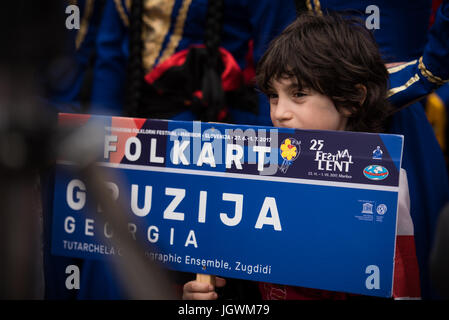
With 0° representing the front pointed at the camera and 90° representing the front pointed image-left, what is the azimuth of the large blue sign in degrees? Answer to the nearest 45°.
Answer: approximately 45°

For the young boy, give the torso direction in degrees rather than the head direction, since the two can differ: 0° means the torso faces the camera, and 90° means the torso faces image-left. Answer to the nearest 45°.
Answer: approximately 45°
